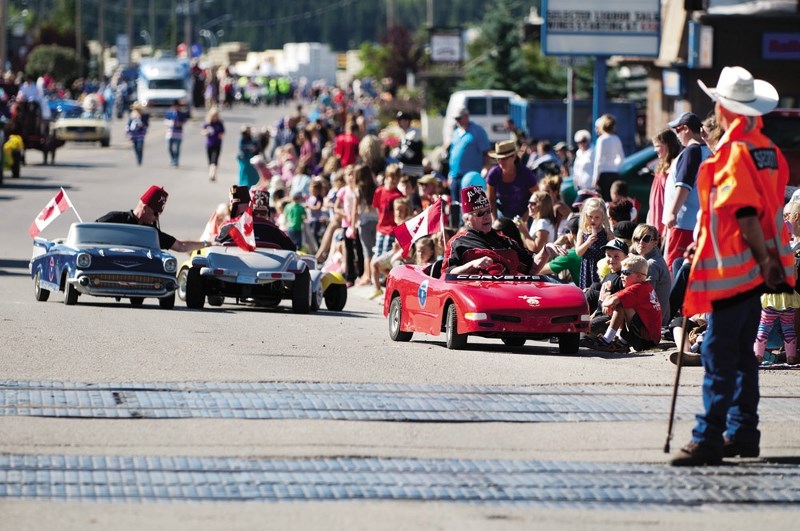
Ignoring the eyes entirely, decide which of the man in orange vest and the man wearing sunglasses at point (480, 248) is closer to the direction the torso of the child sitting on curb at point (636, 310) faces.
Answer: the man wearing sunglasses

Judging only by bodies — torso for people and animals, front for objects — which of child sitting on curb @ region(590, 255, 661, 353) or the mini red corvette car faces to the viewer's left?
the child sitting on curb

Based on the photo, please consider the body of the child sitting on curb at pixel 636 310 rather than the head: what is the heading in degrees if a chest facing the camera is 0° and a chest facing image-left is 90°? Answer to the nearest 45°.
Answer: approximately 90°

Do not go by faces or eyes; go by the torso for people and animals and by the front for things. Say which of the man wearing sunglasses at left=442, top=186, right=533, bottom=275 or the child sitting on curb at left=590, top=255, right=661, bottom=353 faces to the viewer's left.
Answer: the child sitting on curb

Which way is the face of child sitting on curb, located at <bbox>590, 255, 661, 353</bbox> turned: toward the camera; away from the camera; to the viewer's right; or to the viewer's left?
to the viewer's left

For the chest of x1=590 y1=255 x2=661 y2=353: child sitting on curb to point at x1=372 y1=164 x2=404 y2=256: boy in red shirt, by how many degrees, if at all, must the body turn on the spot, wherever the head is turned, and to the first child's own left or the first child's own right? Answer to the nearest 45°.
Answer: approximately 45° to the first child's own right

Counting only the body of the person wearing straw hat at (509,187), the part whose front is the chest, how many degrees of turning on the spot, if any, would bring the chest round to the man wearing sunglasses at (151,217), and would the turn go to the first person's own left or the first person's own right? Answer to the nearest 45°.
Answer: approximately 45° to the first person's own right

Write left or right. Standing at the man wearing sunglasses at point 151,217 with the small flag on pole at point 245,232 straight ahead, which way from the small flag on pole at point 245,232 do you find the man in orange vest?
right

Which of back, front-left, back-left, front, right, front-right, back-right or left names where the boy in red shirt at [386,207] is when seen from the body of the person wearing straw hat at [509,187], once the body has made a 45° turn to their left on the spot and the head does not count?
back-right

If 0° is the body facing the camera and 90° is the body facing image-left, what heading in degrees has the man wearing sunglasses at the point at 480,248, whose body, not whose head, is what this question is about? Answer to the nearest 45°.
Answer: approximately 315°
